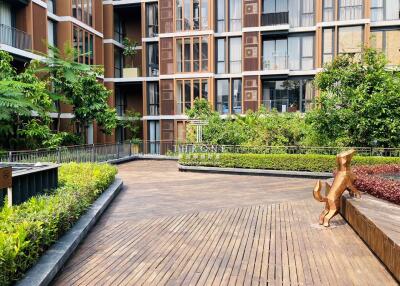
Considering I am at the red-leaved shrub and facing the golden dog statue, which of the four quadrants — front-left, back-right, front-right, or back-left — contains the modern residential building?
back-right

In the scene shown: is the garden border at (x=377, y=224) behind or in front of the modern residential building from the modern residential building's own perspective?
in front

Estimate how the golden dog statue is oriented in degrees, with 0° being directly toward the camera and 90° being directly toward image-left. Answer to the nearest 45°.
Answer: approximately 270°

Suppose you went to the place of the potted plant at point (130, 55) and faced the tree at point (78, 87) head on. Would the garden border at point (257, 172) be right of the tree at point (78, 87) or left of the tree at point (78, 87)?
left

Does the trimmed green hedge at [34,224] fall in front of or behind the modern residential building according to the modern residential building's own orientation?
in front

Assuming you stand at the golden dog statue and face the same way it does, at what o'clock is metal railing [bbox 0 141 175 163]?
The metal railing is roughly at 7 o'clock from the golden dog statue.

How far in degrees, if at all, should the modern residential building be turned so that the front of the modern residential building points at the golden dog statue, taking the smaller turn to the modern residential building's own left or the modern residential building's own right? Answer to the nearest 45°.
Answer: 0° — it already faces it

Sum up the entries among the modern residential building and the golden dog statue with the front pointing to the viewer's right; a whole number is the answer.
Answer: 1

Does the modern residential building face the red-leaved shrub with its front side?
yes

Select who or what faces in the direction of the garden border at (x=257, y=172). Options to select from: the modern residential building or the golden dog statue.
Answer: the modern residential building

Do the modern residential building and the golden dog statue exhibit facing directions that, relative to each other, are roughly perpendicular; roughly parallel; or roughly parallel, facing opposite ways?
roughly perpendicular

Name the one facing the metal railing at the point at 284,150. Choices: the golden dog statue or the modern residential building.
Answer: the modern residential building

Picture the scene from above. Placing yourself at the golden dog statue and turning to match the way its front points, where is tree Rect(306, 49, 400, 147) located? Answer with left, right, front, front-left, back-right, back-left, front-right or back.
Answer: left

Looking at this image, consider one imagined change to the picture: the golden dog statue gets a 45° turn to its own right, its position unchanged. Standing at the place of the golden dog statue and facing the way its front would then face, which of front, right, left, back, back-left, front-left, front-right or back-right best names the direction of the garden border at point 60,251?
right

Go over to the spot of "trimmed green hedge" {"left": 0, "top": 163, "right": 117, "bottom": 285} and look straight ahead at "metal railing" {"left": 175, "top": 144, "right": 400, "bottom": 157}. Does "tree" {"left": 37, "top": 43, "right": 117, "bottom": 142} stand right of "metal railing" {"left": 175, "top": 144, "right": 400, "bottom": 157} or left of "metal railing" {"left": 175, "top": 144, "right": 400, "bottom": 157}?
left
